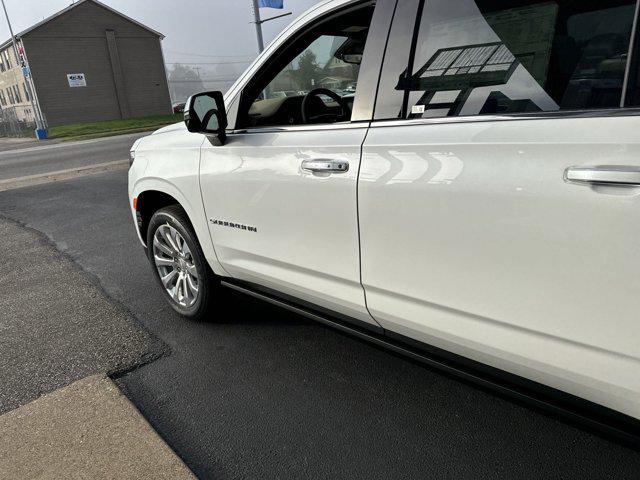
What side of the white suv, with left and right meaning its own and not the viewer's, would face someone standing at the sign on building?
front

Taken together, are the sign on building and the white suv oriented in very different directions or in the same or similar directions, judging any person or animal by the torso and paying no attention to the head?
very different directions

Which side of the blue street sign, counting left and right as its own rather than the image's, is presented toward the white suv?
front

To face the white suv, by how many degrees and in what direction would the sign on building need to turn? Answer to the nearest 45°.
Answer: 0° — it already faces it

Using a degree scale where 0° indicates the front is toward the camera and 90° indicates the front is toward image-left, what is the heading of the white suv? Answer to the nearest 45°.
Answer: approximately 135°

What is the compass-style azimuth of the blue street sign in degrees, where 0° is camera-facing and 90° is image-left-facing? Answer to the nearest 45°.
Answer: approximately 0°

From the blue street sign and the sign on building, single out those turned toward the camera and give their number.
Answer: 2

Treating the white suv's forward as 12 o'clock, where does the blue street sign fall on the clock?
The blue street sign is roughly at 1 o'clock from the white suv.
